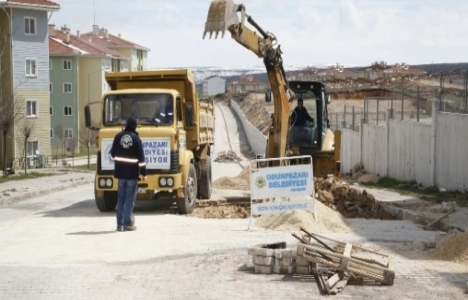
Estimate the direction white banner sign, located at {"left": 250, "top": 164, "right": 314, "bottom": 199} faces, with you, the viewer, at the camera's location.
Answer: facing the viewer

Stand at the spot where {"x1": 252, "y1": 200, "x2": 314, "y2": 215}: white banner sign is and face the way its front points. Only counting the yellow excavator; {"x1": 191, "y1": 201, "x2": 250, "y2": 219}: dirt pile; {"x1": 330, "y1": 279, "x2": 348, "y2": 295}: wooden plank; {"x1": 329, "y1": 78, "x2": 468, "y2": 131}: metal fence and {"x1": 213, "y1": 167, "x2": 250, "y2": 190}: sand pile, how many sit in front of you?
1

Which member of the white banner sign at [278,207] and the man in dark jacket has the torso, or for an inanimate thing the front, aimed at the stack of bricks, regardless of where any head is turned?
the white banner sign

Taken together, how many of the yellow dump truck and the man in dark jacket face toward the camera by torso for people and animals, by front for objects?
1

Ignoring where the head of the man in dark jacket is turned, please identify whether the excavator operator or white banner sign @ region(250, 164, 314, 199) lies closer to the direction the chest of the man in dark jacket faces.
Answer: the excavator operator

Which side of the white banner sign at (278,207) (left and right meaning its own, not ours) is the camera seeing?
front

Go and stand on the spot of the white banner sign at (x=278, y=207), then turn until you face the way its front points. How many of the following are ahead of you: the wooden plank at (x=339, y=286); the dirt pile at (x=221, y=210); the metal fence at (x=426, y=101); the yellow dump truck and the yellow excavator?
1

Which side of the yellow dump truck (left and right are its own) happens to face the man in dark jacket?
front

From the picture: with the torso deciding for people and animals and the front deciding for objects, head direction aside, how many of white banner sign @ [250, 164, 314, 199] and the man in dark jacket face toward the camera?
1

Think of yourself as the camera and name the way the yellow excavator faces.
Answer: facing the viewer and to the left of the viewer

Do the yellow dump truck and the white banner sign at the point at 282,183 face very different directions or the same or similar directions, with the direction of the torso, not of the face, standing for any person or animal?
same or similar directions

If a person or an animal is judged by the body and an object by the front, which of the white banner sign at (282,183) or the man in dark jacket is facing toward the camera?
the white banner sign

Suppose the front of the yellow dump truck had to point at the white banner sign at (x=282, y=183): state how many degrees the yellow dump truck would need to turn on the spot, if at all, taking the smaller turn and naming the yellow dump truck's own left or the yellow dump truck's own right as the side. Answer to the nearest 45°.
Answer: approximately 45° to the yellow dump truck's own left
